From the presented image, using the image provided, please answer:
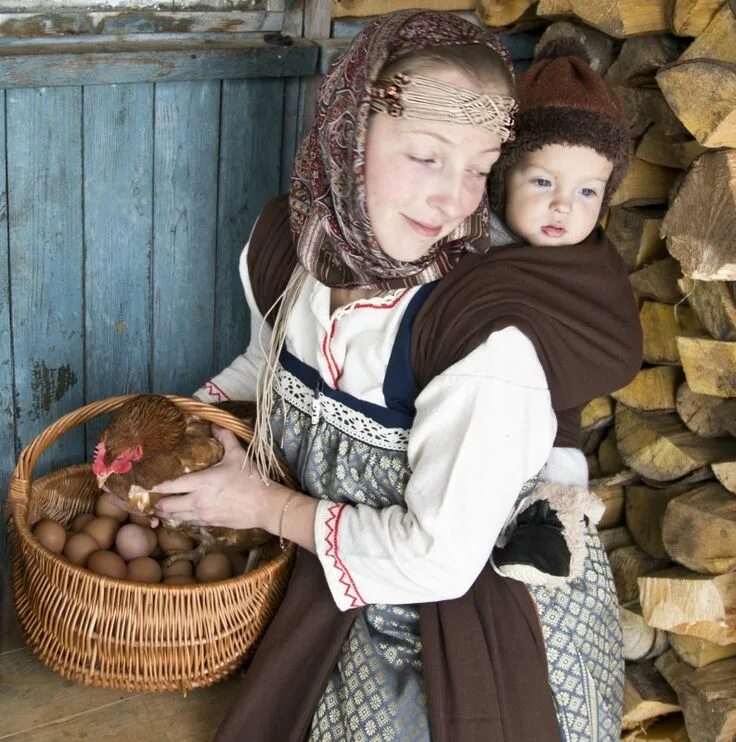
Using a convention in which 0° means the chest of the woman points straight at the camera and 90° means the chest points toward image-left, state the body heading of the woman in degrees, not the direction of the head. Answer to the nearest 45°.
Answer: approximately 45°

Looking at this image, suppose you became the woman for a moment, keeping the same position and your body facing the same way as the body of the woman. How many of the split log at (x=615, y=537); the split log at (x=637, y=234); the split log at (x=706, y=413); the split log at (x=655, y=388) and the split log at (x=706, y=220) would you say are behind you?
5

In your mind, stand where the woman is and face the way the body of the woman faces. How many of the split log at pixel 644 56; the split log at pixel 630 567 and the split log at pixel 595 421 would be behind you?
3

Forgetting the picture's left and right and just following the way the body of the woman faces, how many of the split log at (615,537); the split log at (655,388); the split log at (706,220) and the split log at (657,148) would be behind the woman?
4

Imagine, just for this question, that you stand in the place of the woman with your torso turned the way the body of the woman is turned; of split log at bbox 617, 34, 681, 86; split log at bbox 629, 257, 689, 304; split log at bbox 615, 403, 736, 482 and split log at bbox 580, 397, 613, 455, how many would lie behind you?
4

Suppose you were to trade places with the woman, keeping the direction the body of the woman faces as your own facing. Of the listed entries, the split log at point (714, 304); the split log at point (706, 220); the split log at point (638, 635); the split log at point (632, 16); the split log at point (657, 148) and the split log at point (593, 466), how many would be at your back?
6

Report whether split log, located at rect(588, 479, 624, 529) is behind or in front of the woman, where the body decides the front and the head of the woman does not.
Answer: behind

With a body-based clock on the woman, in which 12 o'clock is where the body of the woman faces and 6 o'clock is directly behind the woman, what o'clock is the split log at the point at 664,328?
The split log is roughly at 6 o'clock from the woman.

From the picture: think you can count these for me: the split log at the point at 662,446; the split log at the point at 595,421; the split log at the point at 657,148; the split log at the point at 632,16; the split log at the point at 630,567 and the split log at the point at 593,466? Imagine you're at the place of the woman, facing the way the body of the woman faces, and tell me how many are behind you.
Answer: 6

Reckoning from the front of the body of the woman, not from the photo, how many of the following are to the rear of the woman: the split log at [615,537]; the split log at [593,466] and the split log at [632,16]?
3

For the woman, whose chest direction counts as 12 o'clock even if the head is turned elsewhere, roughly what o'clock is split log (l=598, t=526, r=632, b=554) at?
The split log is roughly at 6 o'clock from the woman.

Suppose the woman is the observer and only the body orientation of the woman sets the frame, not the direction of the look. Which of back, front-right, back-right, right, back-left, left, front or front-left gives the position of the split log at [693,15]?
back

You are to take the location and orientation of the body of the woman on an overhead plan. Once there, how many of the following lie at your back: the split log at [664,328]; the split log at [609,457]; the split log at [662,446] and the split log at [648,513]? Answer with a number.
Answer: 4

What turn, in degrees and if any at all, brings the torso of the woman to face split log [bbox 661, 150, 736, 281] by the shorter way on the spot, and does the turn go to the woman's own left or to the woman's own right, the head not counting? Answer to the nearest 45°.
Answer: approximately 180°
